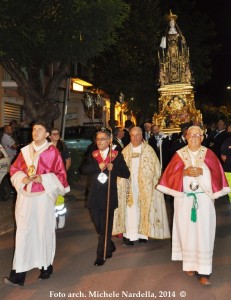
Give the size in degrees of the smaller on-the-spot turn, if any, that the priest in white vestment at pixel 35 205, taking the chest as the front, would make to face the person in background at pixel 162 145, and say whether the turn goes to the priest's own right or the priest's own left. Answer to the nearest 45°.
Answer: approximately 180°

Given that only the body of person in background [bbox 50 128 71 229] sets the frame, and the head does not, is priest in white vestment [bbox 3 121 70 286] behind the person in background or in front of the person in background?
in front

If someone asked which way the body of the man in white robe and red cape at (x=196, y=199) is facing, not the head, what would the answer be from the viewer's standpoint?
toward the camera

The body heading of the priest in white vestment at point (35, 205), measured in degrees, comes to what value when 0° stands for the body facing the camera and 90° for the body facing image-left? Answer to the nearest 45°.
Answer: approximately 45°

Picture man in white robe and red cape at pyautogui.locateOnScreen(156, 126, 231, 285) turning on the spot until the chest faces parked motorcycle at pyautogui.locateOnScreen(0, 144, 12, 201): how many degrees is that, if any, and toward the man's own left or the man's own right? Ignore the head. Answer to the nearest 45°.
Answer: approximately 135° to the man's own right

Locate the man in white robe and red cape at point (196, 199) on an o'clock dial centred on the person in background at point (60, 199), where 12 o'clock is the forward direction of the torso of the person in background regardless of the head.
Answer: The man in white robe and red cape is roughly at 11 o'clock from the person in background.

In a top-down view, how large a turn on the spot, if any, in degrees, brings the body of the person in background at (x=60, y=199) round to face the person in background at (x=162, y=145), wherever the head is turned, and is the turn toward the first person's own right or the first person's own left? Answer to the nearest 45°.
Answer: approximately 135° to the first person's own left

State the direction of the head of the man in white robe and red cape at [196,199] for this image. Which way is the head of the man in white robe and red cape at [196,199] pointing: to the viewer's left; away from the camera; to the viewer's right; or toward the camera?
toward the camera

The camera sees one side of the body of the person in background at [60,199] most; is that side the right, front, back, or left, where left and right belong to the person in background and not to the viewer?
front

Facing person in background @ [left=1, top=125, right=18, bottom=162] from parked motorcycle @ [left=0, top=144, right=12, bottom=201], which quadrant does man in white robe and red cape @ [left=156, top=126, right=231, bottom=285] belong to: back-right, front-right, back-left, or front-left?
back-right

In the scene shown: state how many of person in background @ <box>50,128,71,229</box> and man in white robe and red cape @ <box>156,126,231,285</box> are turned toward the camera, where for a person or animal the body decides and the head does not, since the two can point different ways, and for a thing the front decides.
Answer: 2
